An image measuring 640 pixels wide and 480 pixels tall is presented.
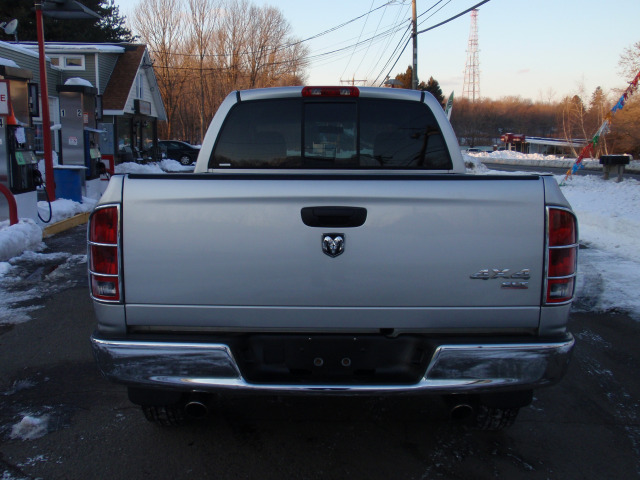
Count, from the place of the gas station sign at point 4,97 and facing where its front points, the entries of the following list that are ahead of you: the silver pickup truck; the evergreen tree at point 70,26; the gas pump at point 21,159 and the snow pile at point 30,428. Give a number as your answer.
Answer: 2

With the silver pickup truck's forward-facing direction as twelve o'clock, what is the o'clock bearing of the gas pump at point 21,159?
The gas pump is roughly at 11 o'clock from the silver pickup truck.

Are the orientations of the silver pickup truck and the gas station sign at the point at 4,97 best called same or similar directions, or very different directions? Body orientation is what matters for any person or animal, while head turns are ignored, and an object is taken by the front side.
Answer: very different directions

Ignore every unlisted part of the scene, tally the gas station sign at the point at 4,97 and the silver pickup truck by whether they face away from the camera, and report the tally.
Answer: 1

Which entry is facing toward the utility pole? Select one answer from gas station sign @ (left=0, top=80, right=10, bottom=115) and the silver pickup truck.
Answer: the silver pickup truck

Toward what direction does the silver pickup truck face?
away from the camera

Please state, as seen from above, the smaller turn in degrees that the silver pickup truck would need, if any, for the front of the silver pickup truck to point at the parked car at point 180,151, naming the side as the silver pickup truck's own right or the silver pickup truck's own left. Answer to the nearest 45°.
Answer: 0° — it already faces it

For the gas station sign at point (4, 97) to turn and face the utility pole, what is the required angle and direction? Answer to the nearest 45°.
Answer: approximately 135° to its left

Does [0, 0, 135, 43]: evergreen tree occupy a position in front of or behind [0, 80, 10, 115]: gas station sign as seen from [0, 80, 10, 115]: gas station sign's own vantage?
behind
